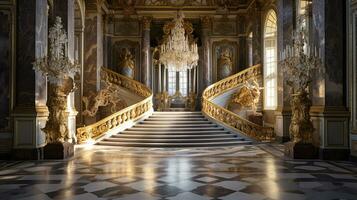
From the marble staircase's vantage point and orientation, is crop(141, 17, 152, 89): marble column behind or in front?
behind

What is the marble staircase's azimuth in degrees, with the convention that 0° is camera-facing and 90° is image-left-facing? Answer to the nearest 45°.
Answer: approximately 0°

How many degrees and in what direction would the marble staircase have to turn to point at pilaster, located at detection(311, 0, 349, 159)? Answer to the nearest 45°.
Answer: approximately 45° to its left

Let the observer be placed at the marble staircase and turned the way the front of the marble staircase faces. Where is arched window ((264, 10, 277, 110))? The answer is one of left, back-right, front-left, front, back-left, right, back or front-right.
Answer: back-left

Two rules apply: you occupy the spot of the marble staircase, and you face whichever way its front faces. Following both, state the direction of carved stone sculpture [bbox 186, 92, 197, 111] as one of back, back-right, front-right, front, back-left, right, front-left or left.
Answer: back

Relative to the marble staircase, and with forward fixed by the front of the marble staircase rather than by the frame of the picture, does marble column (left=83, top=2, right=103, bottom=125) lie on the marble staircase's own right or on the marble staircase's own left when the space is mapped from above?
on the marble staircase's own right

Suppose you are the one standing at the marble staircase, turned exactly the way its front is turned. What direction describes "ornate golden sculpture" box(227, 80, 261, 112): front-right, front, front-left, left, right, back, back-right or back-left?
back-left

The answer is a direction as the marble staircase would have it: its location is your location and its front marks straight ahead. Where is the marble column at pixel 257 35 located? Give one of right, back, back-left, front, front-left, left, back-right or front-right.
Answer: back-left

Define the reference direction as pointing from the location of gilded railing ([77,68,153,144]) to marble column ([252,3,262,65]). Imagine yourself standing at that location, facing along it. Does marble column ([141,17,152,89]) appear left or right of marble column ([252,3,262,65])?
left

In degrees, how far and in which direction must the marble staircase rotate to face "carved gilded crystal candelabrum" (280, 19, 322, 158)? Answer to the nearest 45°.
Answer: approximately 45° to its left
